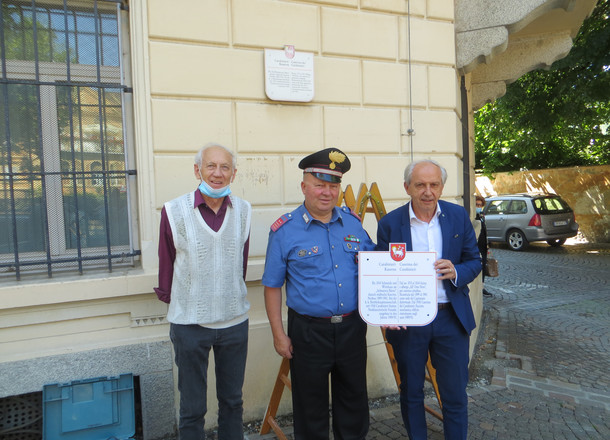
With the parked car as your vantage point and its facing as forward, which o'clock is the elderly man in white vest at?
The elderly man in white vest is roughly at 8 o'clock from the parked car.

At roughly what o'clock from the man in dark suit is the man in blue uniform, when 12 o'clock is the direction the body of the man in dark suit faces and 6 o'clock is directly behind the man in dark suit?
The man in blue uniform is roughly at 2 o'clock from the man in dark suit.

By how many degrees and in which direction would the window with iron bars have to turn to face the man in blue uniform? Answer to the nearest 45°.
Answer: approximately 45° to its left

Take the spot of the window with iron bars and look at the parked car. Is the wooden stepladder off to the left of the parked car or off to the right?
right

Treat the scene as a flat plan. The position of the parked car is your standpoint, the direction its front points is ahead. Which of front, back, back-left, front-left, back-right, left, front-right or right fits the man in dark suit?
back-left

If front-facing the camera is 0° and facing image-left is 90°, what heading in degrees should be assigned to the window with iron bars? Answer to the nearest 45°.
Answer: approximately 0°

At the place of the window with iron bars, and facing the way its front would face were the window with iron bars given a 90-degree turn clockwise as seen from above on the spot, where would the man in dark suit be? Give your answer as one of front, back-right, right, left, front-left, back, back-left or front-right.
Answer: back-left

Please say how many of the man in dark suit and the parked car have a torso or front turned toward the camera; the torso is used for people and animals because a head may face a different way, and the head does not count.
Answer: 1

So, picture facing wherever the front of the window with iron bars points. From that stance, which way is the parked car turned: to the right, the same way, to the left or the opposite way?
the opposite way

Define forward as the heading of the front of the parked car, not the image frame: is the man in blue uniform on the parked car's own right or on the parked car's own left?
on the parked car's own left

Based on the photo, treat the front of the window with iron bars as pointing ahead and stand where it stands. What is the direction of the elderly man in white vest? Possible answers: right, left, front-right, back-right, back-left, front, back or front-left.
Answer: front-left
